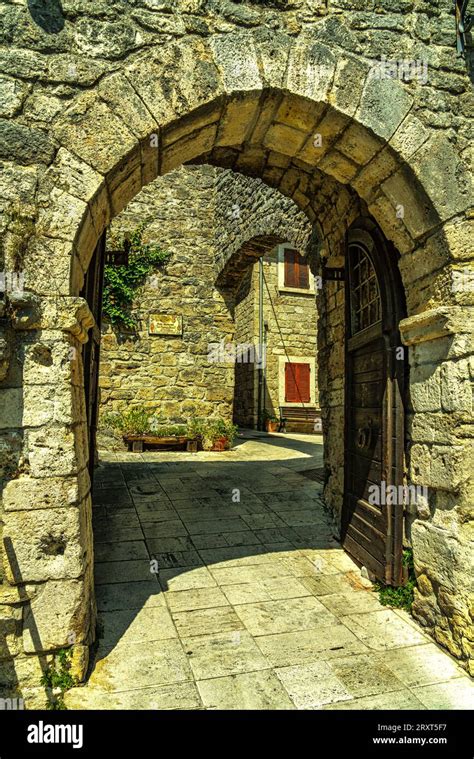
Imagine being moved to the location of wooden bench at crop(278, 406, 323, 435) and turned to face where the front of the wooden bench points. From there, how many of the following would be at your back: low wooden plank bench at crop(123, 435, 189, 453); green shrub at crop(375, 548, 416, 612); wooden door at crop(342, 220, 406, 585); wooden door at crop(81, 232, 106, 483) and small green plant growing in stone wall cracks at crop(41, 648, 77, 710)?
0

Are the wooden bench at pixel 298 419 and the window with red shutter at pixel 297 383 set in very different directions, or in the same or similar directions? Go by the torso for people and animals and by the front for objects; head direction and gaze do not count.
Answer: same or similar directions

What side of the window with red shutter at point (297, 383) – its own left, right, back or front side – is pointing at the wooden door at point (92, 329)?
front

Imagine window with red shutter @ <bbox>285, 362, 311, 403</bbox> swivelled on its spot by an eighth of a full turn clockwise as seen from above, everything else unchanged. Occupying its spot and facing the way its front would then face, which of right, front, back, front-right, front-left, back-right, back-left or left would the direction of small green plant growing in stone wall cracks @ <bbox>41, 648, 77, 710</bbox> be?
front-left

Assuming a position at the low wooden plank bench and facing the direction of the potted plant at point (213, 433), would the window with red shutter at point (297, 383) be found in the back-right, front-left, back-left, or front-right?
front-left

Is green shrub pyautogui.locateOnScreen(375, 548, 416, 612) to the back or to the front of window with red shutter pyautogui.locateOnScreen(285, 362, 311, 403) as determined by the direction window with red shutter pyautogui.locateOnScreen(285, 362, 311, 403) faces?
to the front

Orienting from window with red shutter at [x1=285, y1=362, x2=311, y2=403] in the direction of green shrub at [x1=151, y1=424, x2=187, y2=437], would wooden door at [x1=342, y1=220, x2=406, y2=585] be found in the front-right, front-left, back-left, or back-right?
front-left

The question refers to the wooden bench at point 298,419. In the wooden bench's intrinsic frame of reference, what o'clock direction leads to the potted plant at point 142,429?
The potted plant is roughly at 1 o'clock from the wooden bench.

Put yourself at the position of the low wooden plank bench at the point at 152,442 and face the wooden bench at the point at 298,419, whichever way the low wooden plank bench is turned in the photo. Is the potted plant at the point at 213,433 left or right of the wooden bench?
right

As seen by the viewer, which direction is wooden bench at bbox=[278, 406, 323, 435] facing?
toward the camera

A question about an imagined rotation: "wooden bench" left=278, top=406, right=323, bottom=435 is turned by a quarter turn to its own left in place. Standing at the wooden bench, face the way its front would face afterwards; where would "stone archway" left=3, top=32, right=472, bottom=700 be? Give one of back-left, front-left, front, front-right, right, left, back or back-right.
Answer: right

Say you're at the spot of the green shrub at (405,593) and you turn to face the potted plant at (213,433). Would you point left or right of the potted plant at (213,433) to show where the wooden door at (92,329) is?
left

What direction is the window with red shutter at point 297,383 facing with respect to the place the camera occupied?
facing the viewer

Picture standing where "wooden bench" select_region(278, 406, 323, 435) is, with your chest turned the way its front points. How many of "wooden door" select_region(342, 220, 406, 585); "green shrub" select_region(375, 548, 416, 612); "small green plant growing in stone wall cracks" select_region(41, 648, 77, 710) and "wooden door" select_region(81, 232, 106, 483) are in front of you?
4

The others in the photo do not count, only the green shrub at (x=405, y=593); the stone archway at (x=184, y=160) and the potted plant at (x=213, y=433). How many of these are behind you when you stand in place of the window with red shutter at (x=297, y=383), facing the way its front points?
0
